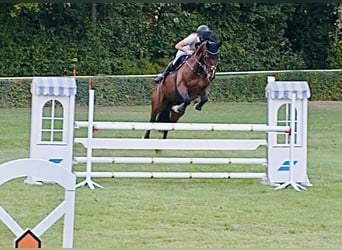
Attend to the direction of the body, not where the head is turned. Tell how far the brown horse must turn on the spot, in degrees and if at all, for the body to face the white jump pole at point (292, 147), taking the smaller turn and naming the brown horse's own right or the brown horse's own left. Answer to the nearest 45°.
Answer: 0° — it already faces it

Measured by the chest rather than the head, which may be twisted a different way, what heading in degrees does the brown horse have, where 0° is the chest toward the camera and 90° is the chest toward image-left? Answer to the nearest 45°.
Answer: approximately 315°
